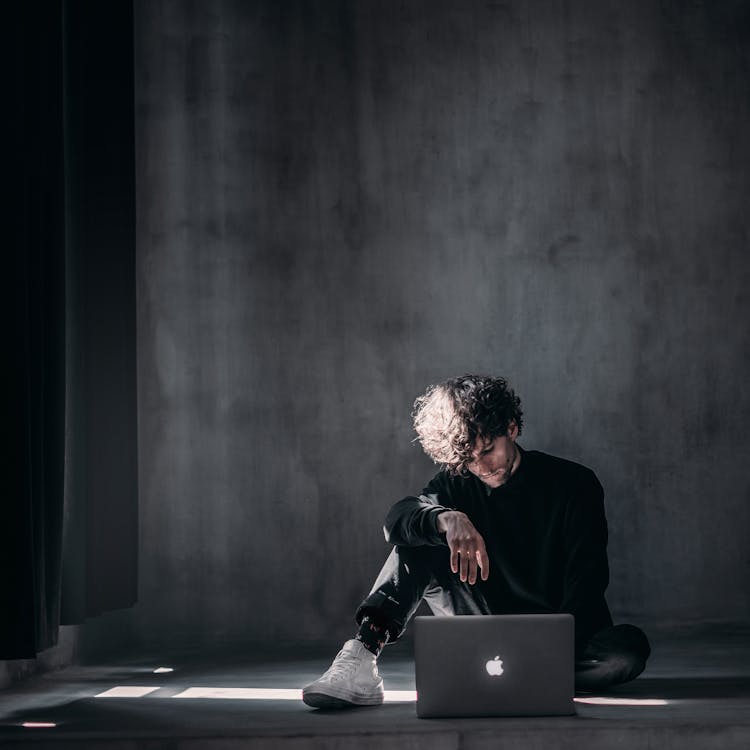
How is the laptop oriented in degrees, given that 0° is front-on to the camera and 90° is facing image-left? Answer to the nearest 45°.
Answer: approximately 180°

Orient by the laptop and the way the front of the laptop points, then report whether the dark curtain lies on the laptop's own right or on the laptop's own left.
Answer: on the laptop's own left
